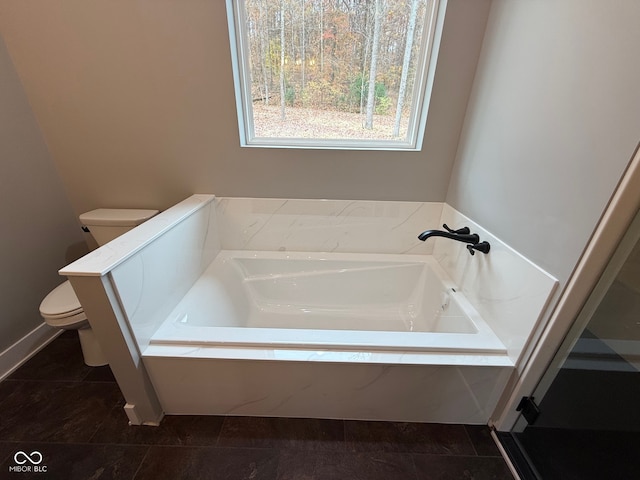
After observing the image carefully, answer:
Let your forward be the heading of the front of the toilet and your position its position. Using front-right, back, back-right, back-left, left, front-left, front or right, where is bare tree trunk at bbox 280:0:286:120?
back-left

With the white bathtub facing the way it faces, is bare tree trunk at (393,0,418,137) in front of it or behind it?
behind

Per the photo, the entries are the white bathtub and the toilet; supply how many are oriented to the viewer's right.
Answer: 0

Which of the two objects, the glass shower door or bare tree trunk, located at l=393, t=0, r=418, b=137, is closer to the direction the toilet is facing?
the glass shower door

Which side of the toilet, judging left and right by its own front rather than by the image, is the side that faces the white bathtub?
left

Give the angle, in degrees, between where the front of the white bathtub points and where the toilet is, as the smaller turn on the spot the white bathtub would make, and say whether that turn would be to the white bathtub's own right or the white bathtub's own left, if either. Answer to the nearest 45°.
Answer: approximately 90° to the white bathtub's own right

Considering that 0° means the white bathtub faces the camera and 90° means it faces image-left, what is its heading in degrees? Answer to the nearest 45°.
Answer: approximately 0°

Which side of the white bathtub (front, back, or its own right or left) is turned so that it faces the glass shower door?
left

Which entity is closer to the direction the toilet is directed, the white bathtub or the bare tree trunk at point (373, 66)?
the white bathtub

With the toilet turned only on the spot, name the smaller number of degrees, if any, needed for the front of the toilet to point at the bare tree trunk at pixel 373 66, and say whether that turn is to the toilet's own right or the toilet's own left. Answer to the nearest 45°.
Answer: approximately 135° to the toilet's own left
